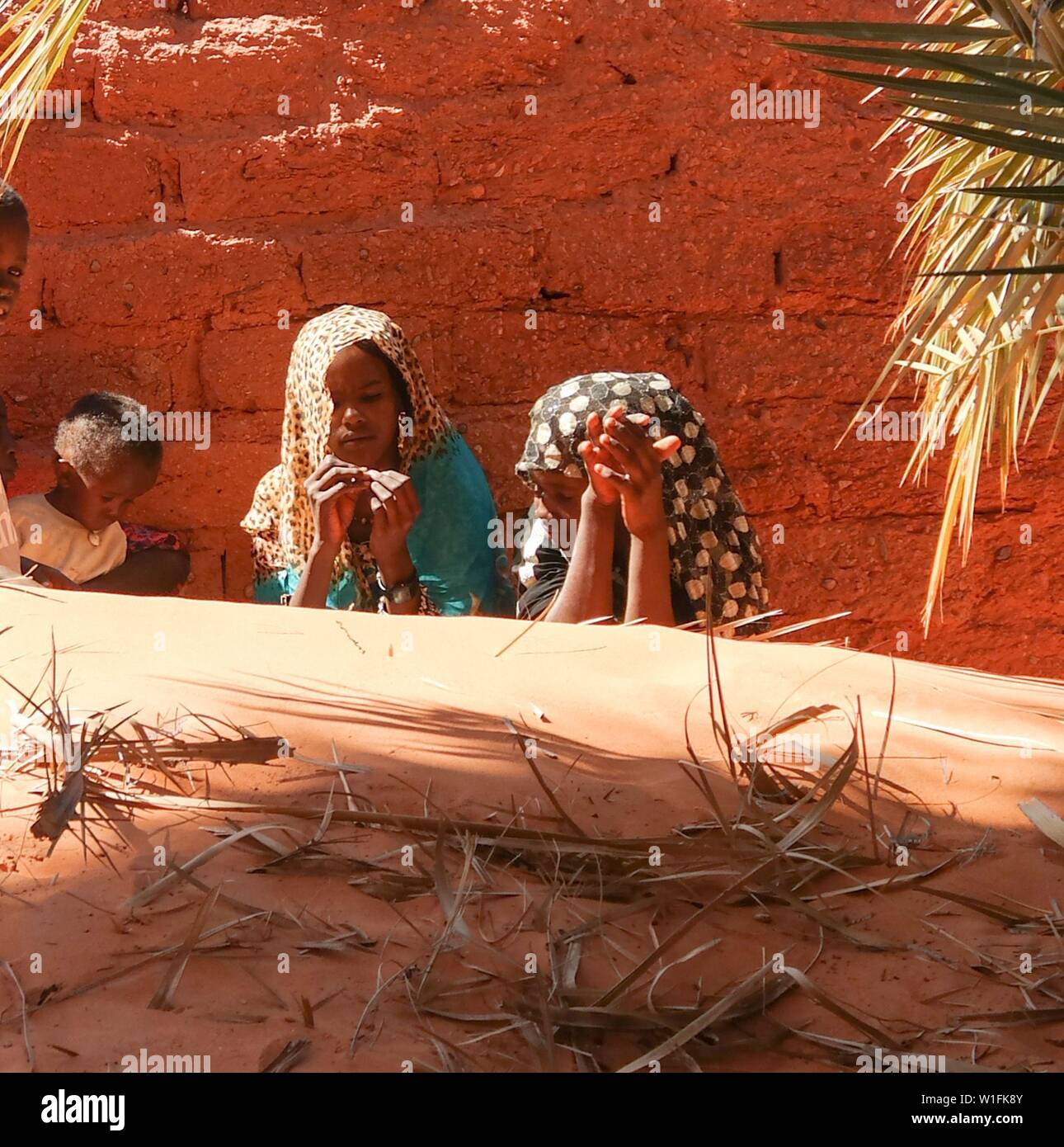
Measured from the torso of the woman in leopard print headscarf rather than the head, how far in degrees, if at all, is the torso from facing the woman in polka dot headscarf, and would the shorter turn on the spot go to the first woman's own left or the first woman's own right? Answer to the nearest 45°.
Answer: approximately 45° to the first woman's own left

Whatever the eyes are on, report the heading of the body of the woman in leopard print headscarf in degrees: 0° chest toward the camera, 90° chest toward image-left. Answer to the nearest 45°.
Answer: approximately 0°

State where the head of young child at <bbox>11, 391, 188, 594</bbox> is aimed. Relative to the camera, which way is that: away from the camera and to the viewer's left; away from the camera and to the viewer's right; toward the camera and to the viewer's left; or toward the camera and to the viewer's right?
toward the camera and to the viewer's right
